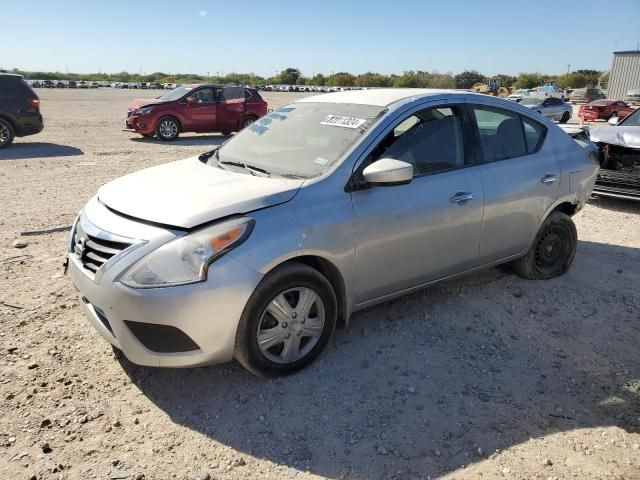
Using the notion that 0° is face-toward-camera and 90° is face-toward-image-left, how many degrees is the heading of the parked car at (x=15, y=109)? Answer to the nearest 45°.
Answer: approximately 90°

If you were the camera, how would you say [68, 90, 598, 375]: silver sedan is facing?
facing the viewer and to the left of the viewer

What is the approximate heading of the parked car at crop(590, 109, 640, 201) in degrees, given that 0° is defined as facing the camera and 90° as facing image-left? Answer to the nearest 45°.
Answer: approximately 45°

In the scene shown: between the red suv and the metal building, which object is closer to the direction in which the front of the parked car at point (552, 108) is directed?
the red suv

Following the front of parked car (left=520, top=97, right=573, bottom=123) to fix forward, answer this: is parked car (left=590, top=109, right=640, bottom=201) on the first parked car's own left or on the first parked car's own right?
on the first parked car's own left

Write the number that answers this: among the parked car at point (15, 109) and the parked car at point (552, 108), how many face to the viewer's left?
2

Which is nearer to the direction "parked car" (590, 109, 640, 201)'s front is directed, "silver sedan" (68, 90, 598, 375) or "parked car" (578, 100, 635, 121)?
the silver sedan

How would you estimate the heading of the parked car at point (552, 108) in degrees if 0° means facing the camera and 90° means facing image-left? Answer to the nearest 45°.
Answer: approximately 90°

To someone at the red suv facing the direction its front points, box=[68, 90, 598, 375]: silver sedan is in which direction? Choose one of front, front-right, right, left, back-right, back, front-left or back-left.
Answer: front-left

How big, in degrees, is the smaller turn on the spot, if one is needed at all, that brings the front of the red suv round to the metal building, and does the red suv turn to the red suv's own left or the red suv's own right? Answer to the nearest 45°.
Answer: approximately 180°

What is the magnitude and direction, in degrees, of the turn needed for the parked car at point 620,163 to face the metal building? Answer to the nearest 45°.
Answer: approximately 135° to its right
